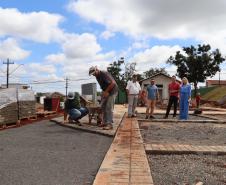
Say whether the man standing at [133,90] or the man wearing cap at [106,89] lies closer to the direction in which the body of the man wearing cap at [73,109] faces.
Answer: the man wearing cap

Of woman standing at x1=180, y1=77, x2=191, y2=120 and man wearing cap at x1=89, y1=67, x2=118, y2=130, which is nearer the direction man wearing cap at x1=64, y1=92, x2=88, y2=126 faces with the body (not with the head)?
the man wearing cap

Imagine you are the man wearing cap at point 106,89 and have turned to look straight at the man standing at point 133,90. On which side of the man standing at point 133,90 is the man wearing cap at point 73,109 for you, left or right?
left
